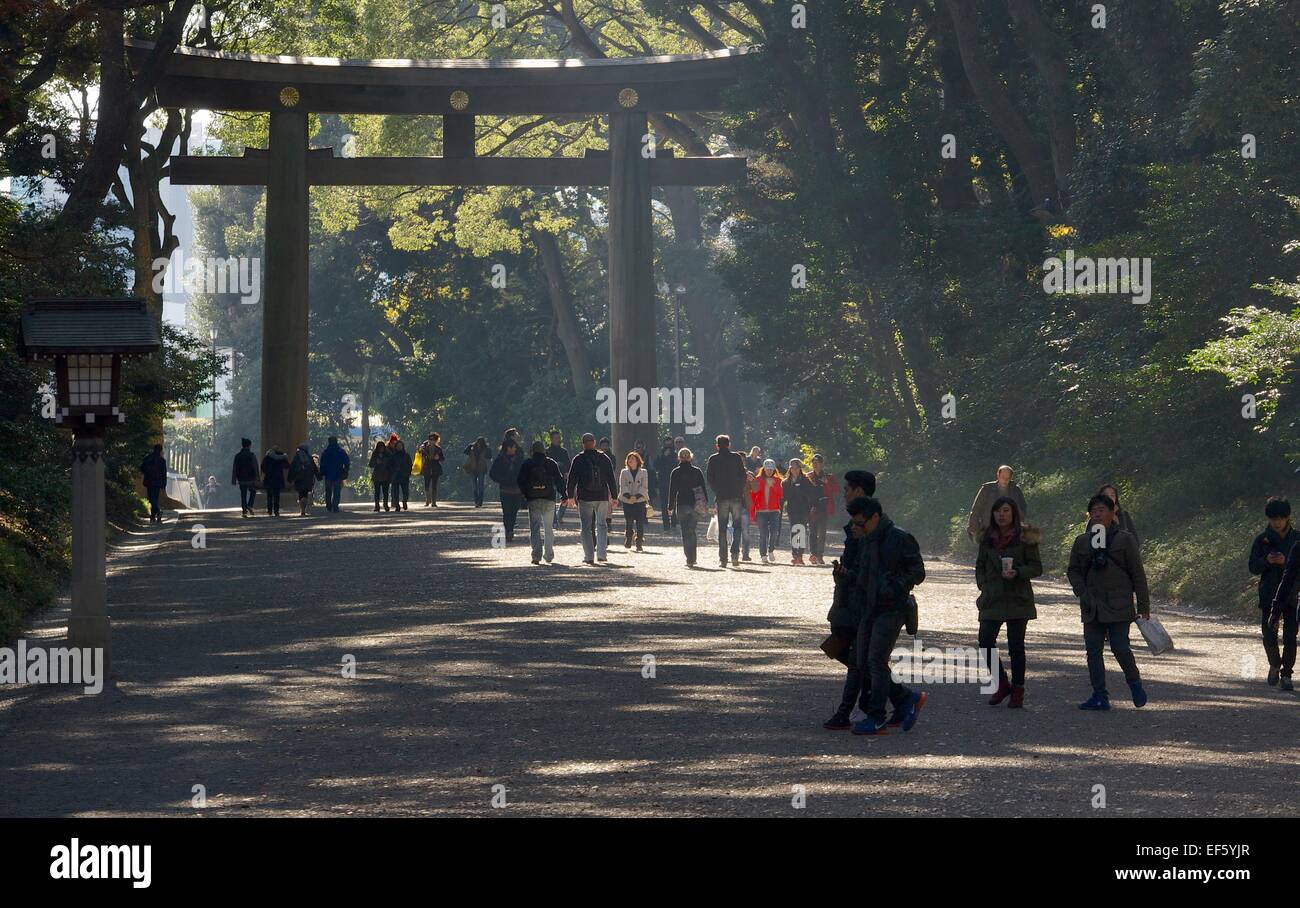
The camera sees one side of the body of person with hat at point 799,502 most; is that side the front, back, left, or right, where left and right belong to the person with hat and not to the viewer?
front

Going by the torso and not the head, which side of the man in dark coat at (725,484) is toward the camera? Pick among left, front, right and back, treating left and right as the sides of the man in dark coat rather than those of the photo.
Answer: back

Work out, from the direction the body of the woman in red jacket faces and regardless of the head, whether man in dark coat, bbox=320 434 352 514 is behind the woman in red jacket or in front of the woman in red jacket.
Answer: behind

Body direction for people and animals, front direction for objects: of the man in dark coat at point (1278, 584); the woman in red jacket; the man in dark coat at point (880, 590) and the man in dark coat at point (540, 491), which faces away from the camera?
the man in dark coat at point (540, 491)

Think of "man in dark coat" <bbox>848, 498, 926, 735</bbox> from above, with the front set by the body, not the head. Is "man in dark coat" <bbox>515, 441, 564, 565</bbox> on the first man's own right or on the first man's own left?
on the first man's own right

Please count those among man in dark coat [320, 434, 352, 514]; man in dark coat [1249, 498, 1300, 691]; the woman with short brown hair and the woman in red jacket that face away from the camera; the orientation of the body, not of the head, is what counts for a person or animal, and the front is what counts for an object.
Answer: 1

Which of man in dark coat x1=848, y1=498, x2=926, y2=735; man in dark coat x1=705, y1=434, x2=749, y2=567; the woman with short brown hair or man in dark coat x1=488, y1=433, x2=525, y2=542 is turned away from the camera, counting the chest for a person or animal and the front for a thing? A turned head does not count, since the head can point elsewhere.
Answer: man in dark coat x1=705, y1=434, x2=749, y2=567

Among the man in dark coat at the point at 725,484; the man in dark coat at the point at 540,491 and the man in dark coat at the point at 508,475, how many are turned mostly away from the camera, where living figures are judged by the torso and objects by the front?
2

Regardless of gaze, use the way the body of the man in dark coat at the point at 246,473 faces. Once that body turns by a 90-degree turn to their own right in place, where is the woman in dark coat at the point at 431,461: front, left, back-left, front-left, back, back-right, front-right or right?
front-left

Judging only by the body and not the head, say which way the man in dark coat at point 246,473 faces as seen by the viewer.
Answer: away from the camera

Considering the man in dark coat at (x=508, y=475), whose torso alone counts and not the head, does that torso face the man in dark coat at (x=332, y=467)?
no

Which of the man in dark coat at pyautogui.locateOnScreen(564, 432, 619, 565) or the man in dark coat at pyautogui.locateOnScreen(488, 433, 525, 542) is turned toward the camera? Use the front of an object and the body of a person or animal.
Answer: the man in dark coat at pyautogui.locateOnScreen(488, 433, 525, 542)

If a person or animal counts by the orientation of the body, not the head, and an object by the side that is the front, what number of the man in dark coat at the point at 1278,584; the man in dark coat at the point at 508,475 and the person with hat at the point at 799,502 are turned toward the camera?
3

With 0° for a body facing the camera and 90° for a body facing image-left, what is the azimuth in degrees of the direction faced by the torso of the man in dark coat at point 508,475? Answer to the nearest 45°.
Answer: approximately 0°

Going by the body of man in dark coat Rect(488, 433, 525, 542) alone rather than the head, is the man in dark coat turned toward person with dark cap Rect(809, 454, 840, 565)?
no

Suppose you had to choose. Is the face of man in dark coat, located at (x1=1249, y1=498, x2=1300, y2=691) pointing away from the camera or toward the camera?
toward the camera

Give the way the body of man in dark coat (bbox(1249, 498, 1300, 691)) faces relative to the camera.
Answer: toward the camera

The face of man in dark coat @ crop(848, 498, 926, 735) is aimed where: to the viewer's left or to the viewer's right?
to the viewer's left
